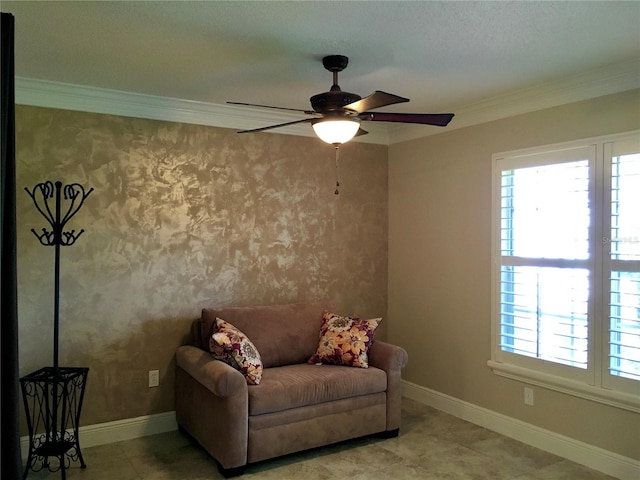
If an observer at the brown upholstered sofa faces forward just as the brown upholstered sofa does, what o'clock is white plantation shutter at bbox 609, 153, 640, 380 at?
The white plantation shutter is roughly at 11 o'clock from the brown upholstered sofa.

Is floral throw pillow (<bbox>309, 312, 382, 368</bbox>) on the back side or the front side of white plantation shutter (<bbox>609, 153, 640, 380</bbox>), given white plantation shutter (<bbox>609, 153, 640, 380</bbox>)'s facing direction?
on the front side

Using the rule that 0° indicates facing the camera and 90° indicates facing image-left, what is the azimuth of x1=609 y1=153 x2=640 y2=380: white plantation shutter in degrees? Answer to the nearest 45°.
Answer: approximately 45°

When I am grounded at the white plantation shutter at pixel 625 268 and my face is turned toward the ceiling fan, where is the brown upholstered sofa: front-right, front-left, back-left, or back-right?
front-right

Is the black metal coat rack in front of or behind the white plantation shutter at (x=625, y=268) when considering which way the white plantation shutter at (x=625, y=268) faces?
in front

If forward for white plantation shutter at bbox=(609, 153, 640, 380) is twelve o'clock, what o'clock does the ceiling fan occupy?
The ceiling fan is roughly at 12 o'clock from the white plantation shutter.

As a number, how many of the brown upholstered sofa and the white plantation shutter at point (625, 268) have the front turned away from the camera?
0

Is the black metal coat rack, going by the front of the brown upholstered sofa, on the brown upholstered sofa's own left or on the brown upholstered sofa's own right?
on the brown upholstered sofa's own right

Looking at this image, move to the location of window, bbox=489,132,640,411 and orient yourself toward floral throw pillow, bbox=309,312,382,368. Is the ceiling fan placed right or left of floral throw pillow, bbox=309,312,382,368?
left

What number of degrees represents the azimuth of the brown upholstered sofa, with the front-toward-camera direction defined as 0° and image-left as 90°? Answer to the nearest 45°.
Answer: approximately 315°
